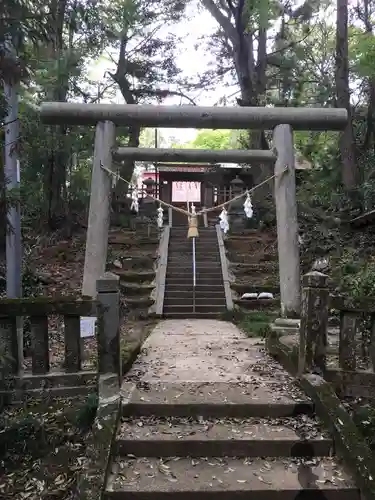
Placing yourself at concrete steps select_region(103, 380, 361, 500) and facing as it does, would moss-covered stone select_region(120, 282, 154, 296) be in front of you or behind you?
behind

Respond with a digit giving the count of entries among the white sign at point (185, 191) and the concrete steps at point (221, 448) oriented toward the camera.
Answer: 2

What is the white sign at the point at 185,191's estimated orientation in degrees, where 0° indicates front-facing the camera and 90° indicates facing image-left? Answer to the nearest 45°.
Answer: approximately 0°

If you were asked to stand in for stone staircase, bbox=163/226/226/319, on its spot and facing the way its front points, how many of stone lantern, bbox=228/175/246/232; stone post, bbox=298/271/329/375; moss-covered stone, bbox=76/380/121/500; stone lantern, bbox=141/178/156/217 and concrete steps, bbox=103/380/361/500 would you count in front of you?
3

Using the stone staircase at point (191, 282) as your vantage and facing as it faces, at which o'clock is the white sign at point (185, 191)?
The white sign is roughly at 6 o'clock from the stone staircase.

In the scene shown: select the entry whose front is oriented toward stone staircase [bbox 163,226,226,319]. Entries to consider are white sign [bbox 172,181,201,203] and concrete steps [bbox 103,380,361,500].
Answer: the white sign

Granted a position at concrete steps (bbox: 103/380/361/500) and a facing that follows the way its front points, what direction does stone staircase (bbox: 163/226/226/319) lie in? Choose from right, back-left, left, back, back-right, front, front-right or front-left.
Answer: back

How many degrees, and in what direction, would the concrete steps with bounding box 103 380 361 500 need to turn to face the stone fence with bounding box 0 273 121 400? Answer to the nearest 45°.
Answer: approximately 90° to its right

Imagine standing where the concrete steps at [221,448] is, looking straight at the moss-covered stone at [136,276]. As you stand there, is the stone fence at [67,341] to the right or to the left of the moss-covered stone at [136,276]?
left

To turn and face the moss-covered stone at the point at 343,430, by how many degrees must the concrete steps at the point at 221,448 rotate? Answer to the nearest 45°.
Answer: approximately 90° to its left

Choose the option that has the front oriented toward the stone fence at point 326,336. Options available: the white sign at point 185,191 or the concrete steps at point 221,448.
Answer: the white sign

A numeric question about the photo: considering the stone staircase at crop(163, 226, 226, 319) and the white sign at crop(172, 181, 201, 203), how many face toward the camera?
2
